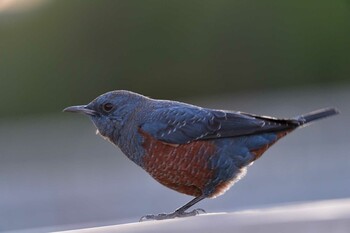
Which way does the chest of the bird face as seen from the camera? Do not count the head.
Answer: to the viewer's left
